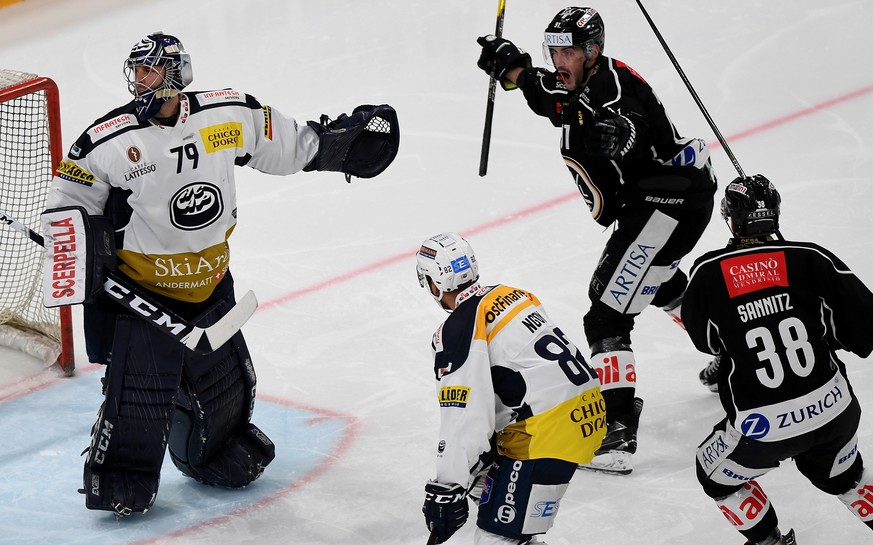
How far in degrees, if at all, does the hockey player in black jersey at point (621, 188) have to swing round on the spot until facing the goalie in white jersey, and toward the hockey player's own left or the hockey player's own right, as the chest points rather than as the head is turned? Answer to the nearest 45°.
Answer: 0° — they already face them

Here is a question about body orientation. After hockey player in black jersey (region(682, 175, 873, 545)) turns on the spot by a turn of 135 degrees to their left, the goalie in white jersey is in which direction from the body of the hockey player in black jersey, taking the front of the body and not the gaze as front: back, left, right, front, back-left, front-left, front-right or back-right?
front-right

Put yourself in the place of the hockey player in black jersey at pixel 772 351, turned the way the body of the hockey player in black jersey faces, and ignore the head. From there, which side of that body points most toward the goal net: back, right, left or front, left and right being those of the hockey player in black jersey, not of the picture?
left

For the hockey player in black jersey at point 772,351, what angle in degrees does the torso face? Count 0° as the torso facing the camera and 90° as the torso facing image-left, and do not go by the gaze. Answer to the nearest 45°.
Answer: approximately 180°

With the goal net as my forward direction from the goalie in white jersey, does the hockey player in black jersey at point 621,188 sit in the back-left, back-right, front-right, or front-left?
back-right
